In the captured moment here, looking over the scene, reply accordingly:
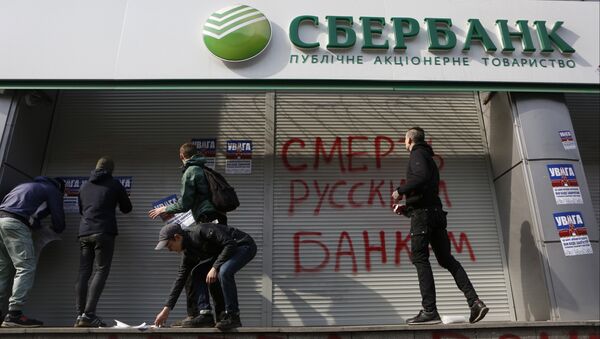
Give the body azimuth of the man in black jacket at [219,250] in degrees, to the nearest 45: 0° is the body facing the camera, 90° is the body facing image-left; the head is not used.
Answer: approximately 90°

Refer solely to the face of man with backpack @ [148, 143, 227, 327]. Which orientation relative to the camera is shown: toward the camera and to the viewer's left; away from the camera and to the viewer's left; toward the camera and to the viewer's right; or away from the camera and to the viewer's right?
away from the camera and to the viewer's left

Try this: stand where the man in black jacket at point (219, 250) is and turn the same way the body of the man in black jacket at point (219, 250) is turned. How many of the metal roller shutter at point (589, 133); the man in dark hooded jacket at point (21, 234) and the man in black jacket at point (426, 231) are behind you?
2

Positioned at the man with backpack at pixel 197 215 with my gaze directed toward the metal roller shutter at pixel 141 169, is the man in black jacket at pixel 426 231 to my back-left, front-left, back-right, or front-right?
back-right

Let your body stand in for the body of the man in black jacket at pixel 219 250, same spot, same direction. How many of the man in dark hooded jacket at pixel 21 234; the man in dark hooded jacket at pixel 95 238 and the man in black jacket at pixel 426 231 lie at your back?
1

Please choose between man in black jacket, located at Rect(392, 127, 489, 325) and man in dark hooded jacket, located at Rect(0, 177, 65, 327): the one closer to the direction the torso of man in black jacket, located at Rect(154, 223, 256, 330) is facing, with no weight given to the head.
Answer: the man in dark hooded jacket

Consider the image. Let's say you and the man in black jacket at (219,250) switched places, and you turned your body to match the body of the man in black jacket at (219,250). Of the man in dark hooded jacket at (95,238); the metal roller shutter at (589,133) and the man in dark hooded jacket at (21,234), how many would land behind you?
1

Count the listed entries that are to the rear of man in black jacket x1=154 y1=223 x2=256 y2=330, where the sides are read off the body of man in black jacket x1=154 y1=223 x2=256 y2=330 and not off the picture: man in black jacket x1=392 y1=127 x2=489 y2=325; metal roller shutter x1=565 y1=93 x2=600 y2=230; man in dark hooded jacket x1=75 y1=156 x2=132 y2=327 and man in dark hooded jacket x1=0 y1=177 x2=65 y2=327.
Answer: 2

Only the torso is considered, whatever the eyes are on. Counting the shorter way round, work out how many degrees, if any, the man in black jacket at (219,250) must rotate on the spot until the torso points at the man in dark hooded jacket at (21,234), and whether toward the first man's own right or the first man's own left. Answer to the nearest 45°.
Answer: approximately 45° to the first man's own right
